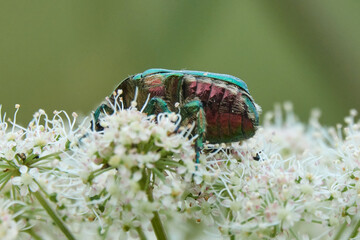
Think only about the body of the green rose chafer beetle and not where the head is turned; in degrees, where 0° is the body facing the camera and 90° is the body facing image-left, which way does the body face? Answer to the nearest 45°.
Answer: approximately 90°
